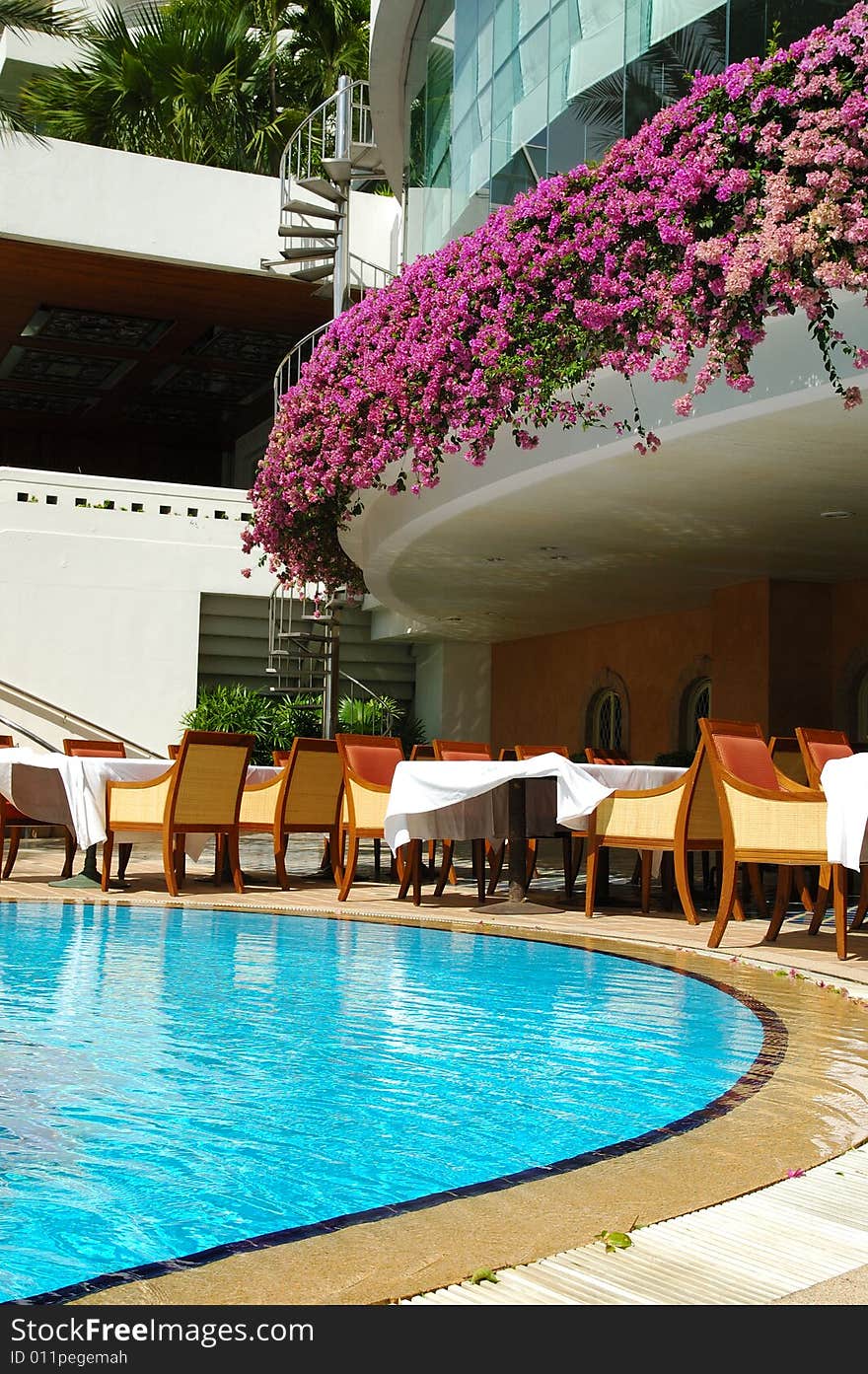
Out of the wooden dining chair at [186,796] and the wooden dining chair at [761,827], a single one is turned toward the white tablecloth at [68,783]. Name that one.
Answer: the wooden dining chair at [186,796]

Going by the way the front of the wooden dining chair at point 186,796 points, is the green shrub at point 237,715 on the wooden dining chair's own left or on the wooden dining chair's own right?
on the wooden dining chair's own right

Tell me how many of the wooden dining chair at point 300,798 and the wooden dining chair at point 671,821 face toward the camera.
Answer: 0

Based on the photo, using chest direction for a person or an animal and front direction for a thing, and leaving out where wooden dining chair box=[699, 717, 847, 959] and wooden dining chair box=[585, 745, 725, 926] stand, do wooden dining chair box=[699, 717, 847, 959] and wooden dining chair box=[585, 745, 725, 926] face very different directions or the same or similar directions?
very different directions

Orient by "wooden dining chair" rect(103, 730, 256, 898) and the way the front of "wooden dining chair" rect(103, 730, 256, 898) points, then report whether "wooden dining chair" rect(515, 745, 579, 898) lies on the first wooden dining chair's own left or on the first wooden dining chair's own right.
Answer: on the first wooden dining chair's own right

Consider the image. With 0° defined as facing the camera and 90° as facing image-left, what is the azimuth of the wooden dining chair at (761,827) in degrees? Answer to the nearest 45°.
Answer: approximately 315°

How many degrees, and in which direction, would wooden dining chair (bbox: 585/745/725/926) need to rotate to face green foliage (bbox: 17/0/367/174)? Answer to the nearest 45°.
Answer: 0° — it already faces it

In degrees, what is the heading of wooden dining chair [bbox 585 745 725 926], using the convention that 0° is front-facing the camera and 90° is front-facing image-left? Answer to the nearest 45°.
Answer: approximately 135°

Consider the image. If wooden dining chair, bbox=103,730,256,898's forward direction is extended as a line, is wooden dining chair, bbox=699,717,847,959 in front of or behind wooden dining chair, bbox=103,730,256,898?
behind

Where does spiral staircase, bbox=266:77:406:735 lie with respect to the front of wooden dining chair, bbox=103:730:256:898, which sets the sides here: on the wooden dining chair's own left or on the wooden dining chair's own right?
on the wooden dining chair's own right

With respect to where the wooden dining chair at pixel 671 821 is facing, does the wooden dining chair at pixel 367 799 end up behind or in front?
in front

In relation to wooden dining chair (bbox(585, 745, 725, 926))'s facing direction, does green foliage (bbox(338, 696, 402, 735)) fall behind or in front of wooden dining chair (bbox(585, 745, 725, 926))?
in front

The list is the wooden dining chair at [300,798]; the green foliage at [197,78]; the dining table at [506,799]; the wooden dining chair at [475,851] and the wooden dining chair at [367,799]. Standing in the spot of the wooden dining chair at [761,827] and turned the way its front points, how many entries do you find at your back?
5

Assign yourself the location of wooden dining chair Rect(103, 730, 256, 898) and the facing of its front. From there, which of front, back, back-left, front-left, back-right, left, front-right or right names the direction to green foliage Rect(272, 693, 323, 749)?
front-right

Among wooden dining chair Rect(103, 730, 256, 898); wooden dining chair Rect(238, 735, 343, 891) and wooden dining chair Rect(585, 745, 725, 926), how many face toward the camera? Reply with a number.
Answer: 0
